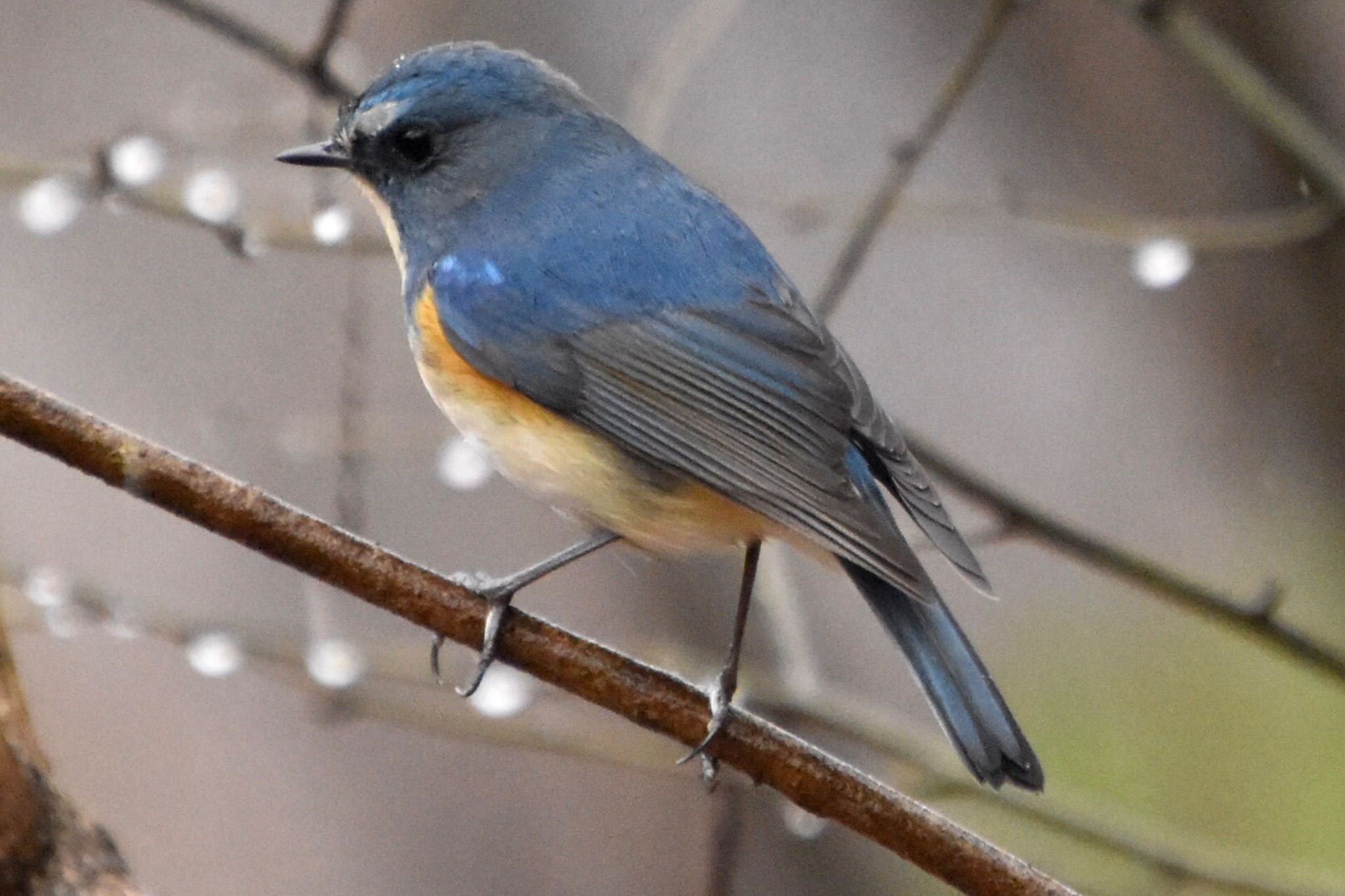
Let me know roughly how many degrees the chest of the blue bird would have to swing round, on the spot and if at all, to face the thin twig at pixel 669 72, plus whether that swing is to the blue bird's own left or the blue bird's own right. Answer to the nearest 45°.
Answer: approximately 90° to the blue bird's own right

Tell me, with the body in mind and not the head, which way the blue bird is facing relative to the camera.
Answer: to the viewer's left
